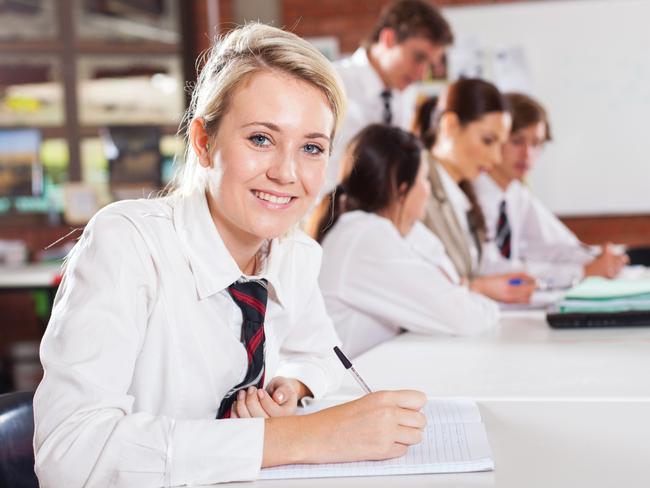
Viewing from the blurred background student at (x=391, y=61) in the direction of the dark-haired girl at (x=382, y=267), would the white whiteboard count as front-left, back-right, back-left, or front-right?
back-left

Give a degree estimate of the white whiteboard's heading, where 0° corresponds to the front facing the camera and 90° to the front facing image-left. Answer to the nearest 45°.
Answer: approximately 0°

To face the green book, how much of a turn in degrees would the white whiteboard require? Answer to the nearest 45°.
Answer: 0° — it already faces it

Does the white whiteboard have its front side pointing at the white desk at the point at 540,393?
yes

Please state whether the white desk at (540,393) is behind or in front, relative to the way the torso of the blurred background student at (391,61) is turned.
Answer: in front

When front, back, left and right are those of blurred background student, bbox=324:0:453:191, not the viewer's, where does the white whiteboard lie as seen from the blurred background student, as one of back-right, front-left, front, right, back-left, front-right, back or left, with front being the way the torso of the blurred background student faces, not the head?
left

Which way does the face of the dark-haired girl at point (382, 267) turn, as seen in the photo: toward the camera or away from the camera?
away from the camera

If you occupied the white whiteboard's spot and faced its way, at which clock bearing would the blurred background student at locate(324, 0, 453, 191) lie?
The blurred background student is roughly at 1 o'clock from the white whiteboard.

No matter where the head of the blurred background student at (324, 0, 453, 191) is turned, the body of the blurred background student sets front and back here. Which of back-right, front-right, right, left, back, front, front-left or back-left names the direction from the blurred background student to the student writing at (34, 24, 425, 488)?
front-right
